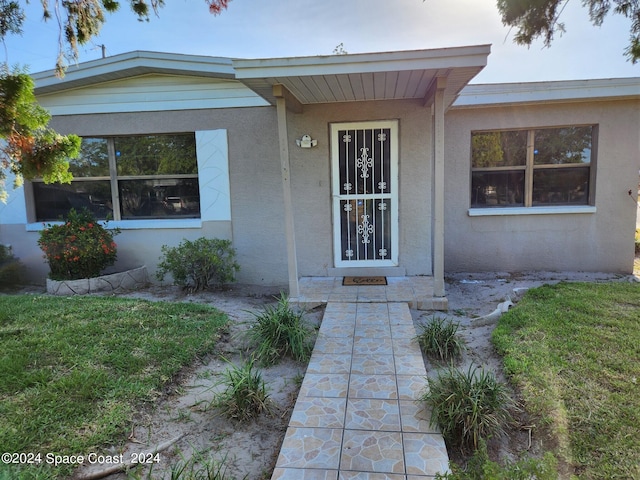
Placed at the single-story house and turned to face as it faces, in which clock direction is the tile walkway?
The tile walkway is roughly at 12 o'clock from the single-story house.

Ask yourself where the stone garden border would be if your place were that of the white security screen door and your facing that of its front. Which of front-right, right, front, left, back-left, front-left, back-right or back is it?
right

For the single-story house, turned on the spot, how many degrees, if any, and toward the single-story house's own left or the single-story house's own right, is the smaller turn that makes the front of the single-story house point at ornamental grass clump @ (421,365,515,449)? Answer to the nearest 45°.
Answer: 0° — it already faces it

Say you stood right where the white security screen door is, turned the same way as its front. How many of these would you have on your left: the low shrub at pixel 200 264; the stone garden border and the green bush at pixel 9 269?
0

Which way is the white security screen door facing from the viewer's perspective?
toward the camera

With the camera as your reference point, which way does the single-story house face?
facing the viewer

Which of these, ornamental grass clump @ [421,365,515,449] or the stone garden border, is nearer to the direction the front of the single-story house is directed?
the ornamental grass clump

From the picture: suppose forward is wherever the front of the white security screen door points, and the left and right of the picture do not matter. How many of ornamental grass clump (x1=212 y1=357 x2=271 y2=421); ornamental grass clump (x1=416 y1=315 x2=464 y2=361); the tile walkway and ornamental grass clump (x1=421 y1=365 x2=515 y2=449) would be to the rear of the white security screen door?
0

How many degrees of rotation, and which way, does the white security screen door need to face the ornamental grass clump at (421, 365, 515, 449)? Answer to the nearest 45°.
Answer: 0° — it already faces it

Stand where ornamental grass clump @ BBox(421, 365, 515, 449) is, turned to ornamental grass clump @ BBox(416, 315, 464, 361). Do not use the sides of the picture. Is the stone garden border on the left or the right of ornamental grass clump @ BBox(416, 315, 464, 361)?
left

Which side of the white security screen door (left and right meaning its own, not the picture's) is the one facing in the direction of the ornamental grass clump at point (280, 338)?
front

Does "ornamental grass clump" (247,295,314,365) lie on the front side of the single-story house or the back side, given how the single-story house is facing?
on the front side

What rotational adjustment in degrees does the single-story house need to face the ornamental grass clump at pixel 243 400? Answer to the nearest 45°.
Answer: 0° — it already faces it

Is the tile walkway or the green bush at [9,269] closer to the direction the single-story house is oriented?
the tile walkway

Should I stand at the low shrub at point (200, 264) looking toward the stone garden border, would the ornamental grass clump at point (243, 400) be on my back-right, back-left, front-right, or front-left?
back-left

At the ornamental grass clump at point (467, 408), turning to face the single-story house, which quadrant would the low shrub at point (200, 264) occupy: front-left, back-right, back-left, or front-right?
front-left
